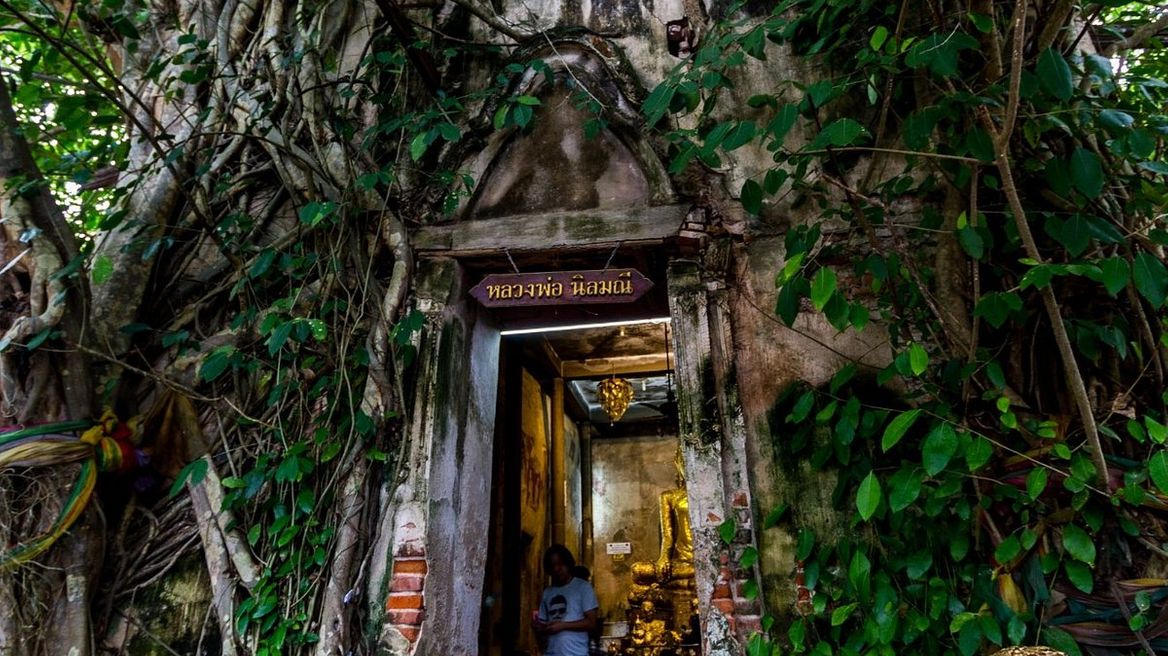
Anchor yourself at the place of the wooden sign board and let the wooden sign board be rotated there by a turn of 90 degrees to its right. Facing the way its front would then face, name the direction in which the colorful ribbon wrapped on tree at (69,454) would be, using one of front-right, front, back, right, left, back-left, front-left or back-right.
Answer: front

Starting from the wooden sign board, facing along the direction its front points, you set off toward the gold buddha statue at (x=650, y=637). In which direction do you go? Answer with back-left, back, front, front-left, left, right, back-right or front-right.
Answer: back

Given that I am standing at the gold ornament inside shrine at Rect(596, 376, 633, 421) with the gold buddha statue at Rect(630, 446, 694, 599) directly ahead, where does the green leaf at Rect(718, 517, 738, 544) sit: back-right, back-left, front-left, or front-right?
back-right

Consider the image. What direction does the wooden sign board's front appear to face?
toward the camera

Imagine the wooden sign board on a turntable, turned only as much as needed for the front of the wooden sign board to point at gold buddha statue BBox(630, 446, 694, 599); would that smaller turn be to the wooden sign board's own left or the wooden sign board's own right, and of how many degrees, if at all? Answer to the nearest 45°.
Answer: approximately 180°

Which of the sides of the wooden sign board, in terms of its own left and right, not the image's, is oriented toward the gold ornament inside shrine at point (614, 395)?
back
